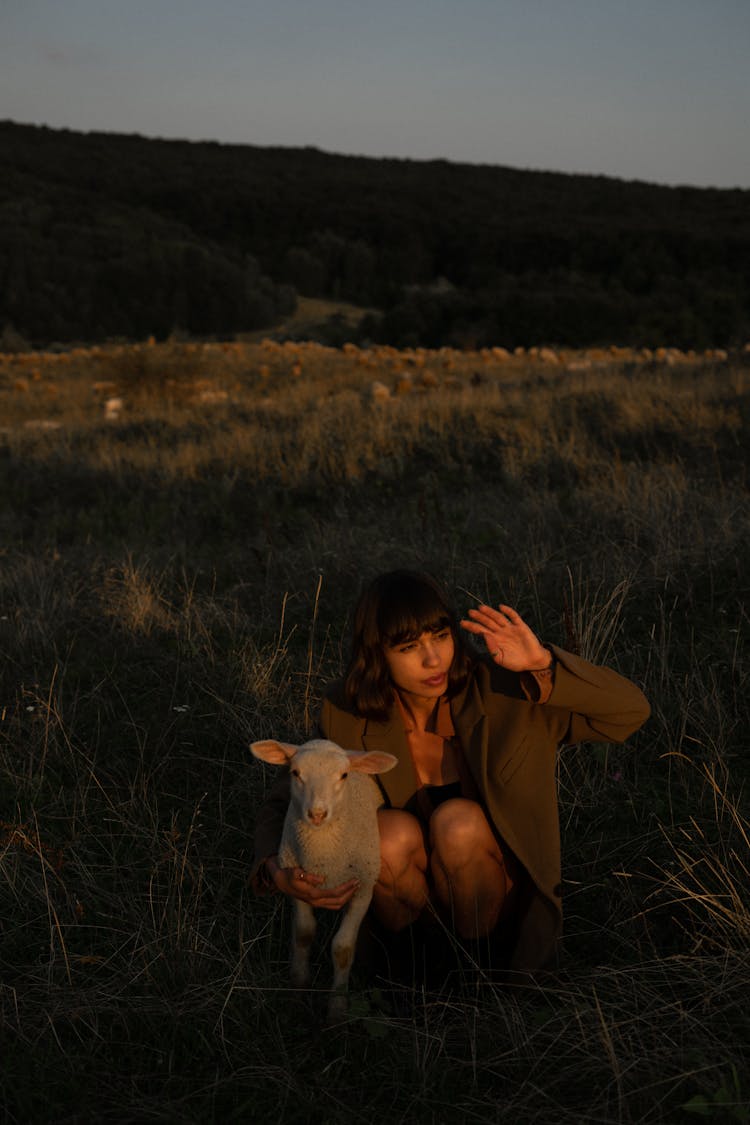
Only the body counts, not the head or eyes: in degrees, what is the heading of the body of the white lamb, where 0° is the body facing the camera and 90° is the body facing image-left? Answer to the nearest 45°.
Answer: approximately 0°
